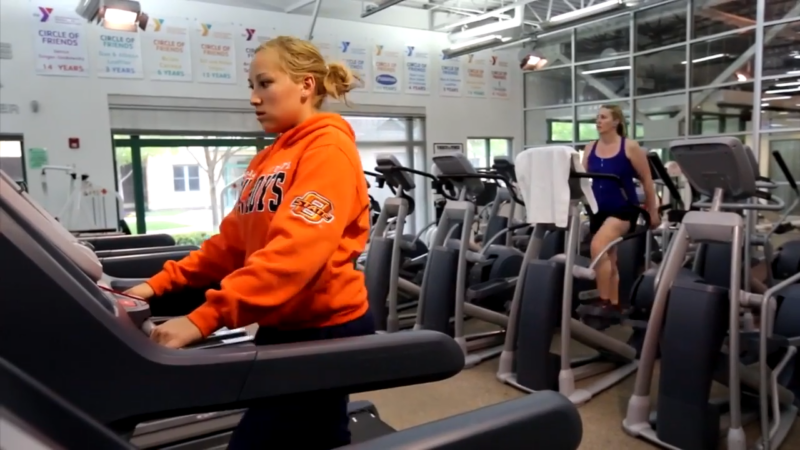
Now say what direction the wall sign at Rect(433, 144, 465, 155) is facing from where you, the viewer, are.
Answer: facing the viewer

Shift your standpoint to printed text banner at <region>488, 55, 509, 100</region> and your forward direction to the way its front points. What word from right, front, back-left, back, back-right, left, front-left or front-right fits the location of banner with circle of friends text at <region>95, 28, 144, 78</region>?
front-right

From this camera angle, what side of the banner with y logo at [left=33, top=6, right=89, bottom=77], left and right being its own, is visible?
front

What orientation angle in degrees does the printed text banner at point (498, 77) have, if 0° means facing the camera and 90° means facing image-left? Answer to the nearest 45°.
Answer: approximately 0°

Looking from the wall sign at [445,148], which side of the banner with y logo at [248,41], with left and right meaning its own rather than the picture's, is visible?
left

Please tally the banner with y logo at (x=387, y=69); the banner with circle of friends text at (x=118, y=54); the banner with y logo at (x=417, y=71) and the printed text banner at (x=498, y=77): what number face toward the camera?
4

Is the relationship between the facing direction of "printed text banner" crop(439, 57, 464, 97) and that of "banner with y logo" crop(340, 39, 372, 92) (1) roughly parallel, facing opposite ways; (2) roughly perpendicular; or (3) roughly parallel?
roughly parallel

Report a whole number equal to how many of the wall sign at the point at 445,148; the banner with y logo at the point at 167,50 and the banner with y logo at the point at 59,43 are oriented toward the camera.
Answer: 3

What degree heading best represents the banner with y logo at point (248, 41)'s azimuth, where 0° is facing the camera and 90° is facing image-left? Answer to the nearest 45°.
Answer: approximately 0°

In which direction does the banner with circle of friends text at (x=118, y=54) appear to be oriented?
toward the camera

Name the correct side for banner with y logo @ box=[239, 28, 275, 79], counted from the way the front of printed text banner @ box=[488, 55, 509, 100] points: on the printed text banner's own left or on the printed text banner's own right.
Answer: on the printed text banner's own right

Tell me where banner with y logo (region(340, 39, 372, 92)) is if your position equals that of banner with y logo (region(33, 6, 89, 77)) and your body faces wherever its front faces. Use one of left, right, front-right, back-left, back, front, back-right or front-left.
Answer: left

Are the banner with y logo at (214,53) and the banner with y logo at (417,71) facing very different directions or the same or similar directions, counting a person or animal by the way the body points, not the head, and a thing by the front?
same or similar directions

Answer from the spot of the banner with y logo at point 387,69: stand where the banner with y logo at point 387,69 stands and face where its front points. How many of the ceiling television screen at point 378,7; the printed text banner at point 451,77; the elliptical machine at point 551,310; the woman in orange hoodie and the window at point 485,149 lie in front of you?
3

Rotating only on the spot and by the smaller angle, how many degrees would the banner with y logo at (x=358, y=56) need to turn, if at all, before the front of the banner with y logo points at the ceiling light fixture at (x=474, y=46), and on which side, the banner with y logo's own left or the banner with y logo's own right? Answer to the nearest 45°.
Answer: approximately 90° to the banner with y logo's own left
